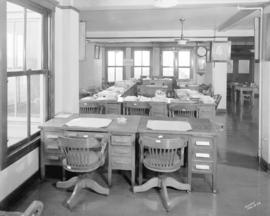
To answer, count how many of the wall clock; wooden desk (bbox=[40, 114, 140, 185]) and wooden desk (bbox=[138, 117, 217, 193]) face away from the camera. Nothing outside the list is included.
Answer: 0

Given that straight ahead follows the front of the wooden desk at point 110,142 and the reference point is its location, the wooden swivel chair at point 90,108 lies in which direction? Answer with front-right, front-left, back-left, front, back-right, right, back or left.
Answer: back

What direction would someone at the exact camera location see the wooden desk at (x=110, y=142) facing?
facing the viewer

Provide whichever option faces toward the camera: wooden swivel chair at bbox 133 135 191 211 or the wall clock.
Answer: the wall clock

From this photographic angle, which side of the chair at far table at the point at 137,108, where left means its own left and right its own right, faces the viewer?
back

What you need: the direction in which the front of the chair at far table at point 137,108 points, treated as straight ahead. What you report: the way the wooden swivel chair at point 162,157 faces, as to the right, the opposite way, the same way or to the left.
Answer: the same way

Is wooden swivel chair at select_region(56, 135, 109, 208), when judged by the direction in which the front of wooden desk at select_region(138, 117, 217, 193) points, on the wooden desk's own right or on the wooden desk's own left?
on the wooden desk's own right

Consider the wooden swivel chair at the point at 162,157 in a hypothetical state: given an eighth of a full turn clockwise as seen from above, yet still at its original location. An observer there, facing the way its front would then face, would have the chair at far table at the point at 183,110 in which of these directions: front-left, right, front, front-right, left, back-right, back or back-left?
front-left

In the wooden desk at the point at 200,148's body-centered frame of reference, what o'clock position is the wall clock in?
The wall clock is roughly at 6 o'clock from the wooden desk.

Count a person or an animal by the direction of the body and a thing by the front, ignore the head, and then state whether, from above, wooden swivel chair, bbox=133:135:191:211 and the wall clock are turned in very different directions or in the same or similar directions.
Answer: very different directions

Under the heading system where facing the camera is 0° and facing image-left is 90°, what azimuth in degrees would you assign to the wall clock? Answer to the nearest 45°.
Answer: approximately 0°

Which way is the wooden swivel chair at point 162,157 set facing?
away from the camera

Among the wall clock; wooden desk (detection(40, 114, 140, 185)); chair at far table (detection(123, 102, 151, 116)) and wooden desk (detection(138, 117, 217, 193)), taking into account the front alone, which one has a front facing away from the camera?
the chair at far table

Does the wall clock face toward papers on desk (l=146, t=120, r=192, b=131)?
yes

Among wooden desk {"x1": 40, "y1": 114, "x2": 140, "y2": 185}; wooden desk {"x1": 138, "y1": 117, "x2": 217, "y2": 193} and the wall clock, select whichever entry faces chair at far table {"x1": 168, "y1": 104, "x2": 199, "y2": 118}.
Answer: the wall clock

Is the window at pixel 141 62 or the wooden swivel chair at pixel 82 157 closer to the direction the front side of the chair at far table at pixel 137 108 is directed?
the window

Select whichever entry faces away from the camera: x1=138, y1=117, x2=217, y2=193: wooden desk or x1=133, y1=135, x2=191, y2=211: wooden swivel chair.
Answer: the wooden swivel chair

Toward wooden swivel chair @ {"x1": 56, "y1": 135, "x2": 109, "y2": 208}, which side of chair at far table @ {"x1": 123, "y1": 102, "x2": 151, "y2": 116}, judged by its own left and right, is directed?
back
